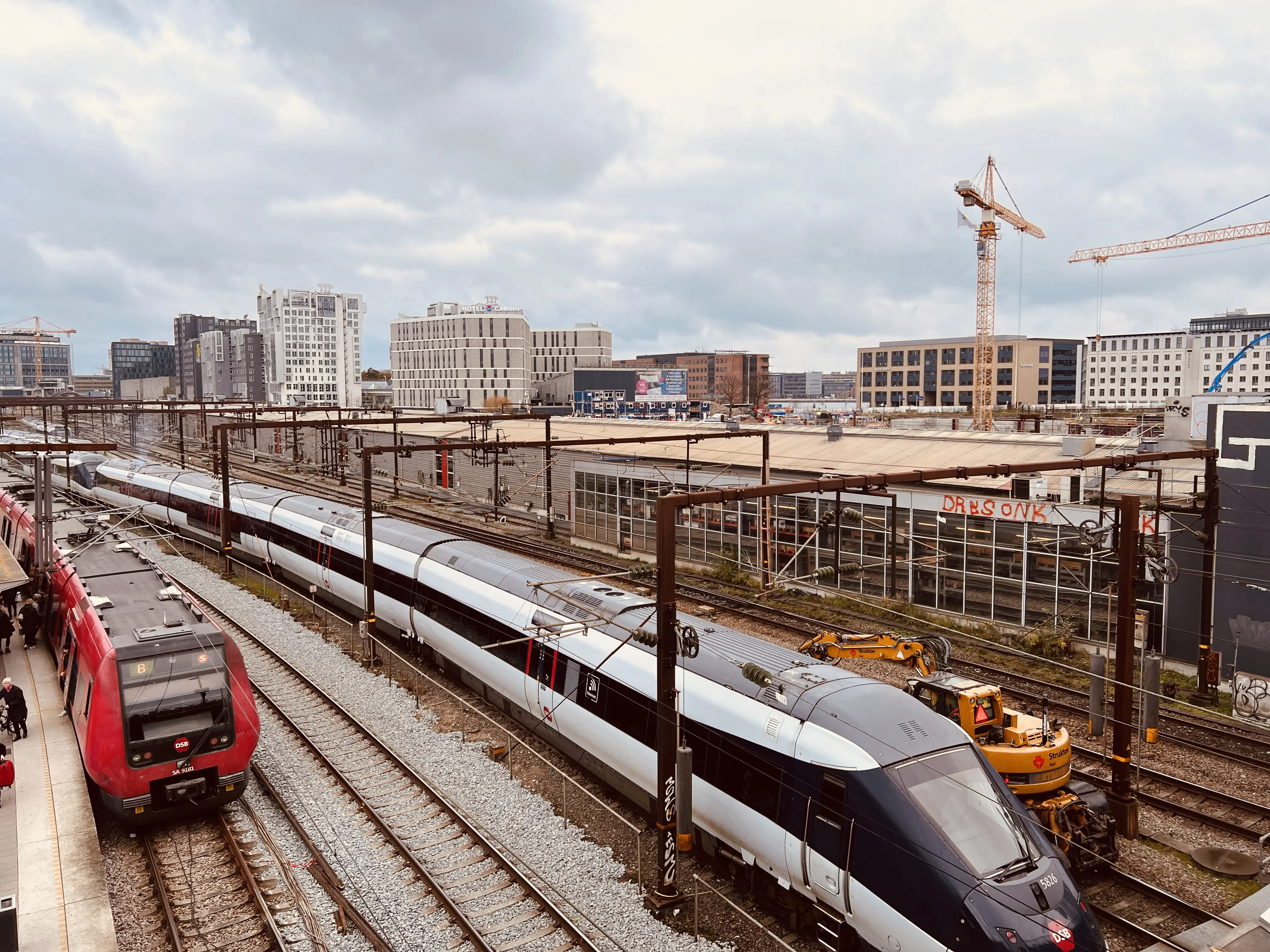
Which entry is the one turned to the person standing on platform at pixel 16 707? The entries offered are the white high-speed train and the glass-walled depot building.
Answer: the glass-walled depot building

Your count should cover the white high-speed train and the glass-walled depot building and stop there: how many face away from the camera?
0

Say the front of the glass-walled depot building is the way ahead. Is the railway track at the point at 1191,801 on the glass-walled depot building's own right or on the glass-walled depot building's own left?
on the glass-walled depot building's own left

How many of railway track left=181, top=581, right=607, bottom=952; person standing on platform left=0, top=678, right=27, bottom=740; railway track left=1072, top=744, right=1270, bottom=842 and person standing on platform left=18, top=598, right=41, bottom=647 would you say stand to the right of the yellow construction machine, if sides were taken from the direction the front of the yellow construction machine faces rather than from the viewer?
1

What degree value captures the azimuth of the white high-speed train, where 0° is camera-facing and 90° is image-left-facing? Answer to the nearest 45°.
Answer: approximately 315°

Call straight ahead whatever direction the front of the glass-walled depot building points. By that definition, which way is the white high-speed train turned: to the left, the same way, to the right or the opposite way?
to the left

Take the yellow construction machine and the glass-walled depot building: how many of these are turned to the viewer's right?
0

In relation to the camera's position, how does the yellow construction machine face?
facing away from the viewer and to the left of the viewer

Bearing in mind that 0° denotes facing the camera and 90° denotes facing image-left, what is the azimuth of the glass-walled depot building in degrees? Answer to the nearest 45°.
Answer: approximately 45°
